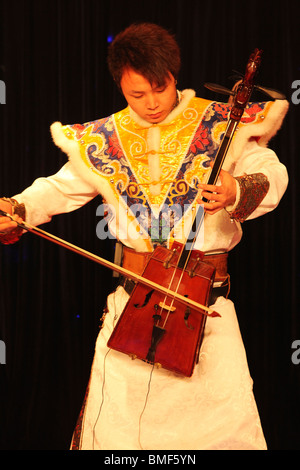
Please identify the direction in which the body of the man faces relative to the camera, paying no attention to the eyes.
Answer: toward the camera
